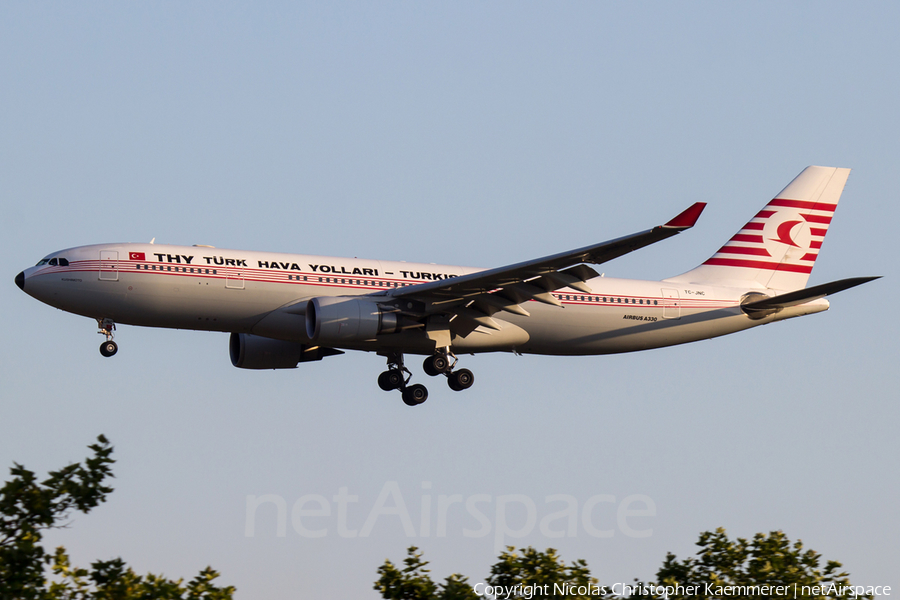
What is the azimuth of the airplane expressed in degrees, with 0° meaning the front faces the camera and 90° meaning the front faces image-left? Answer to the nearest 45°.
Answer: approximately 90°

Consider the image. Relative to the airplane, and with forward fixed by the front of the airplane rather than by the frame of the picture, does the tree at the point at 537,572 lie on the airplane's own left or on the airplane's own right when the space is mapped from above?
on the airplane's own left
